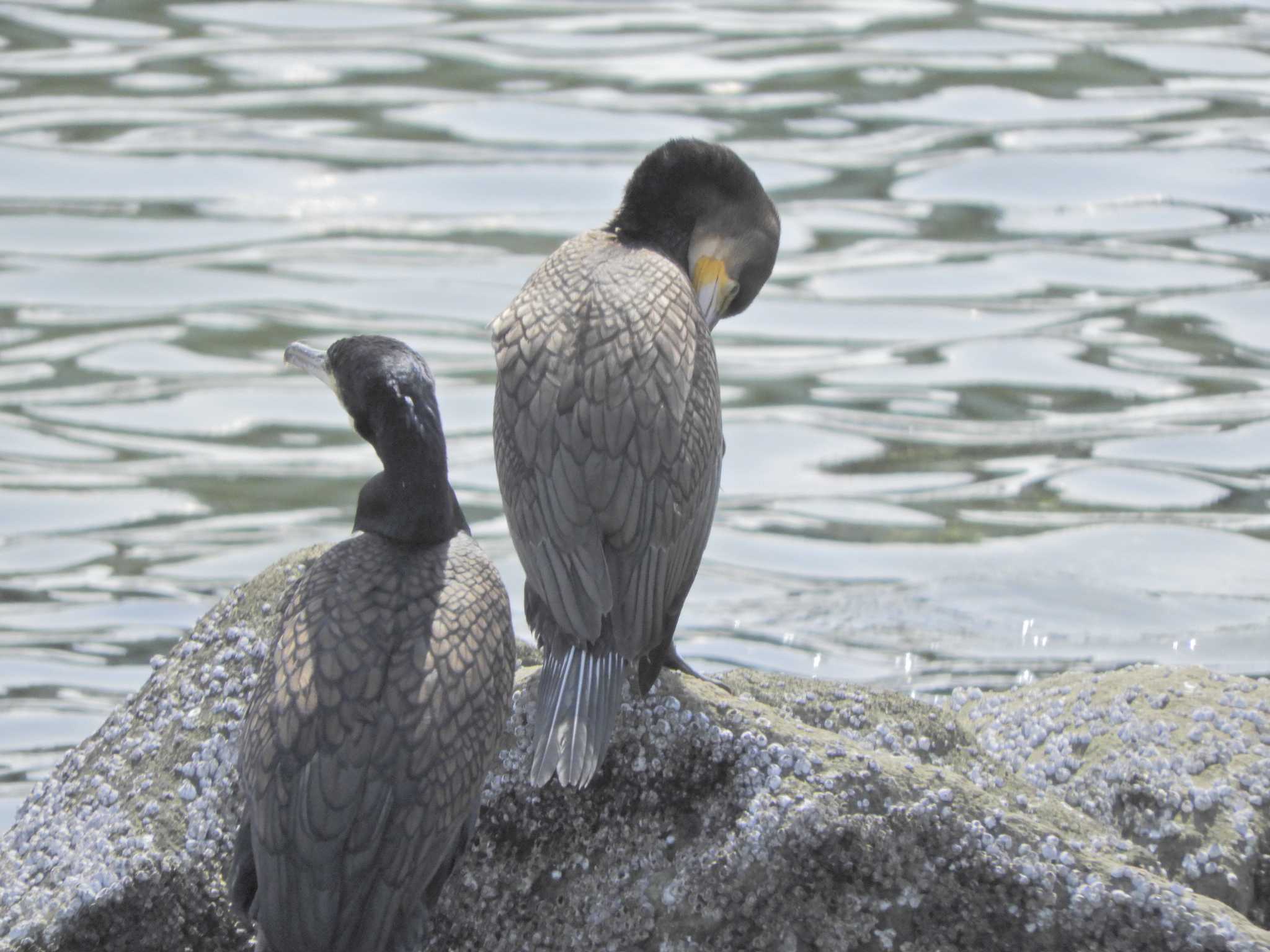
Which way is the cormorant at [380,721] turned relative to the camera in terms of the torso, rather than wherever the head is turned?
away from the camera

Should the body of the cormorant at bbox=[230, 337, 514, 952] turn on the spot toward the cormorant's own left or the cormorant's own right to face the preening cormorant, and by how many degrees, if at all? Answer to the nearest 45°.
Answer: approximately 45° to the cormorant's own right
